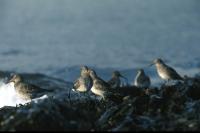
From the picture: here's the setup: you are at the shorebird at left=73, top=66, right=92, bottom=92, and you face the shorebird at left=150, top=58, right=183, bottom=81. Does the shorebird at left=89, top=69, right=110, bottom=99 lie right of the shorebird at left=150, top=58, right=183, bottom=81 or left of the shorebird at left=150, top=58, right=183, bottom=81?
right

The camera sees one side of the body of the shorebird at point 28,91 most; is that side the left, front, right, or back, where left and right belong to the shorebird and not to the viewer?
left

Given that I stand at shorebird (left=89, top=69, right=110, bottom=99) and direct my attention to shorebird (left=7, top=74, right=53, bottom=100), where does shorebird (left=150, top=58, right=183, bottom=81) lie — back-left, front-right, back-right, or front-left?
back-right

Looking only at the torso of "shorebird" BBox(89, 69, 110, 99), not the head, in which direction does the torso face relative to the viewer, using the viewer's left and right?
facing to the left of the viewer

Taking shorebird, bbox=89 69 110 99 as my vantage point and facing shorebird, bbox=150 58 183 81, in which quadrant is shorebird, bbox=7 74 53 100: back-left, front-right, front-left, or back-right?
back-left

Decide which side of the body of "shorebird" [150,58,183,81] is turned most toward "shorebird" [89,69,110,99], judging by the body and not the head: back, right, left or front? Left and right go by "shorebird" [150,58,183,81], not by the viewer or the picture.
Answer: front

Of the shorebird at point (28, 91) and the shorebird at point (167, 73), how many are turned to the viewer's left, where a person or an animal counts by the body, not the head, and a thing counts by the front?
2

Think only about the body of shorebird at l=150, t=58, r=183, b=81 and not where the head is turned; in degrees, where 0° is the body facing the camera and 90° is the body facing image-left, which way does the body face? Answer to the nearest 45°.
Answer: approximately 90°
